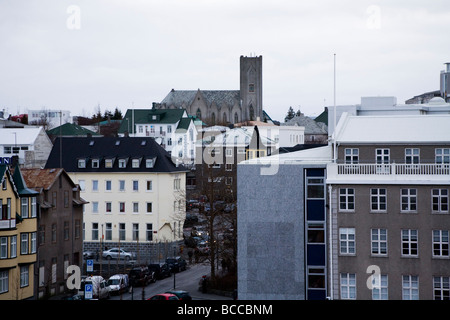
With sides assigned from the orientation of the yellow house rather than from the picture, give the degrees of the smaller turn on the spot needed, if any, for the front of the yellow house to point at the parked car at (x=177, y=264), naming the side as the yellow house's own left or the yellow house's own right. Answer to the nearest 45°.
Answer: approximately 90° to the yellow house's own left

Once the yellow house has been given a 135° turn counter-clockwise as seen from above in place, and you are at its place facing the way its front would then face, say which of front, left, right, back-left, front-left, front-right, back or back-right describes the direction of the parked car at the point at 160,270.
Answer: front-right

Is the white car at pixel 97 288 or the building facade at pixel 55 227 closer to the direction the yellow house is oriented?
the white car

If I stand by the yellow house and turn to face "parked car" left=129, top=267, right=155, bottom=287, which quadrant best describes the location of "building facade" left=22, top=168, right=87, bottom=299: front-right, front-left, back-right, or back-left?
front-left

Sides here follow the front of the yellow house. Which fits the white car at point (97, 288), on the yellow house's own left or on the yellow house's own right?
on the yellow house's own left

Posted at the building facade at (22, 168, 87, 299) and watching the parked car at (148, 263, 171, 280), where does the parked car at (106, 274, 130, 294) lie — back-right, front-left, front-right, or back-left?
front-right

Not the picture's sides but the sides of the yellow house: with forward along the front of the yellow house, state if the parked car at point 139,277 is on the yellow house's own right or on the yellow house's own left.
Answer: on the yellow house's own left

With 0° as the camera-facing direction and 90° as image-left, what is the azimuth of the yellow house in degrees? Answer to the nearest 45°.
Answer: approximately 315°

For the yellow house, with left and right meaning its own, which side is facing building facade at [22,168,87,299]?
left
